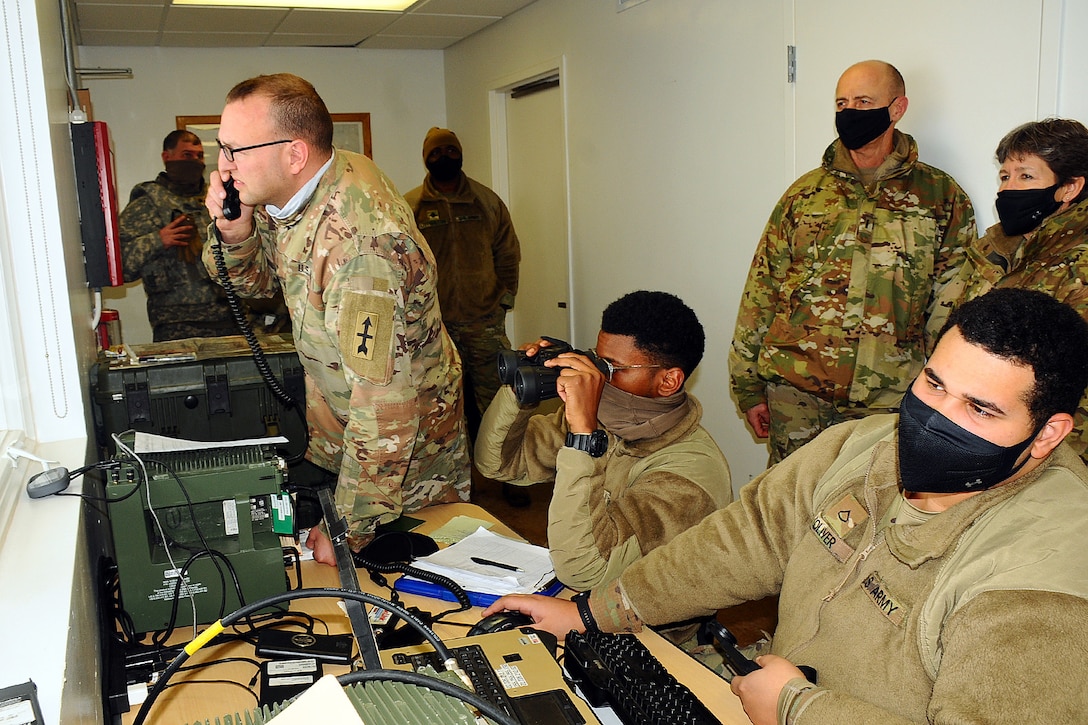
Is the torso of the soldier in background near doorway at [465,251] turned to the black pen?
yes

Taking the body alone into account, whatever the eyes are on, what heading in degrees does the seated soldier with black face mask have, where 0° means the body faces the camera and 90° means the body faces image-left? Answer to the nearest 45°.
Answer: approximately 45°

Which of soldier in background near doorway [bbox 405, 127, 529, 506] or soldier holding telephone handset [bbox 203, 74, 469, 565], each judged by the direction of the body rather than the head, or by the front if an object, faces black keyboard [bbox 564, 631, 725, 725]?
the soldier in background near doorway

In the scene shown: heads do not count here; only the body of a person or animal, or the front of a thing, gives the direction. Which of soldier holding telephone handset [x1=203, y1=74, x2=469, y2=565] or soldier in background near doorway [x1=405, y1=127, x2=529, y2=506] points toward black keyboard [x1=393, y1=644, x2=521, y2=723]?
the soldier in background near doorway

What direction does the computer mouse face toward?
to the viewer's left

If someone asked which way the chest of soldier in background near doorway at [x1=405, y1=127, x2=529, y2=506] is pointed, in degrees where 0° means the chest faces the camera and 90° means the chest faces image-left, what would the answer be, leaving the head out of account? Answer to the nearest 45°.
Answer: approximately 0°

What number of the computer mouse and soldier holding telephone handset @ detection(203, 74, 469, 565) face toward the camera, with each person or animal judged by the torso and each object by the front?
0

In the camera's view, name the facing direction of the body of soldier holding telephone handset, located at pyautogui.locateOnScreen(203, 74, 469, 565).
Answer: to the viewer's left

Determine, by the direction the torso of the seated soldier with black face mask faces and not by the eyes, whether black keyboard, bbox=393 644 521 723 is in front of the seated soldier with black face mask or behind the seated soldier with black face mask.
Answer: in front
